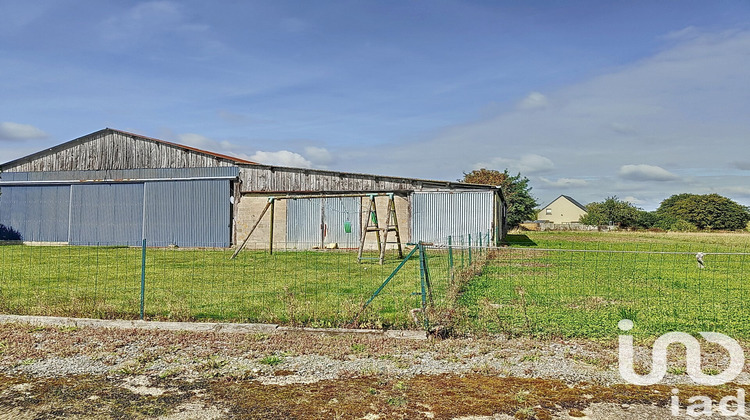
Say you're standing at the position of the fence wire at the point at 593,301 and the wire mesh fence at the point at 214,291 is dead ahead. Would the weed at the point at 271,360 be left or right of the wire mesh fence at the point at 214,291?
left

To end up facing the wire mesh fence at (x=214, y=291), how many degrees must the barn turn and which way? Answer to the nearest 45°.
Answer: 0° — it already faces it

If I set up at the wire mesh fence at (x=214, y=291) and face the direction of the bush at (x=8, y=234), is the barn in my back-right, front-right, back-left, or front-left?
front-right

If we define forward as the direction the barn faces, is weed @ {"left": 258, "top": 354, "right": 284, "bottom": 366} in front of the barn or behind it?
in front

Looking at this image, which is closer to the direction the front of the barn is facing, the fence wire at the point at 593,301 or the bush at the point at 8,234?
the fence wire

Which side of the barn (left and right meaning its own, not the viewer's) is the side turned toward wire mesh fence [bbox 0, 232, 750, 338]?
front

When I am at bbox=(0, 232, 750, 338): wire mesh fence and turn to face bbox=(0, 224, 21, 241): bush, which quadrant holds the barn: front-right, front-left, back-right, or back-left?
front-right

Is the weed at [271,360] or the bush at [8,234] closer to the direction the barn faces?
the weed

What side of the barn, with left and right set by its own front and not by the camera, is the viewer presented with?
front

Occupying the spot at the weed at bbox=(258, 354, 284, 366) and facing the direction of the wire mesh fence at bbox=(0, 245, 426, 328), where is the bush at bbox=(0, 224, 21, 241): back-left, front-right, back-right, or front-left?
front-left

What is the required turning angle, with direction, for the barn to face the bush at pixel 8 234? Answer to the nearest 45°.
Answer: approximately 135° to its right

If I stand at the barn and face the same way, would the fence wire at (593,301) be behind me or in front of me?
in front

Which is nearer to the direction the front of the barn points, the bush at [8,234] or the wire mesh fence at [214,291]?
the wire mesh fence
